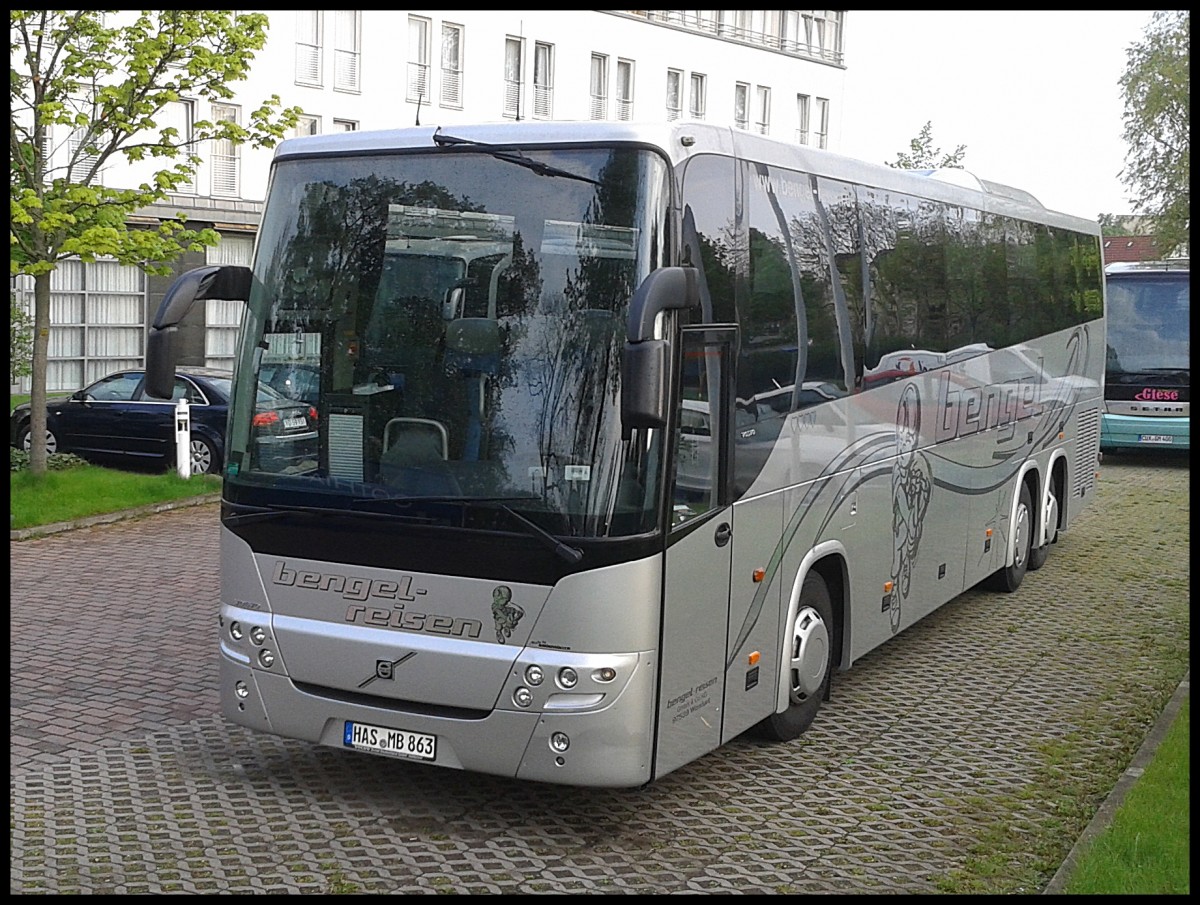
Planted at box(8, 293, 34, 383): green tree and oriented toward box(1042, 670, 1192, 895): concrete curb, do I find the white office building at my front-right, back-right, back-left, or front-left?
back-left

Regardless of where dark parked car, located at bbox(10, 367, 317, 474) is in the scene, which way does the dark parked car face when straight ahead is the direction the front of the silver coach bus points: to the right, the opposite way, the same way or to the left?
to the right

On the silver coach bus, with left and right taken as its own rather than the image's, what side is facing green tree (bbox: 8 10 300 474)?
right

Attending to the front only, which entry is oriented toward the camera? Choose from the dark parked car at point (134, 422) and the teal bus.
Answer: the teal bus

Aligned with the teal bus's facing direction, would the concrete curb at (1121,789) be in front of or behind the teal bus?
in front

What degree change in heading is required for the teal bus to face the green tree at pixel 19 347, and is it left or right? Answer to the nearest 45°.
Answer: approximately 90° to its right

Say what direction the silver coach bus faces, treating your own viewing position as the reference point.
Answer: facing the viewer and to the left of the viewer

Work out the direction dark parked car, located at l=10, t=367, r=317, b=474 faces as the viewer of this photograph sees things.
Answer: facing away from the viewer and to the left of the viewer

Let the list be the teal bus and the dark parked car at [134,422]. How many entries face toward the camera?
1

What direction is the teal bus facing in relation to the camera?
toward the camera

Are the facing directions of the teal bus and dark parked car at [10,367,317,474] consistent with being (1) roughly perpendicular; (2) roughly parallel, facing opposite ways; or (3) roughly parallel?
roughly perpendicular

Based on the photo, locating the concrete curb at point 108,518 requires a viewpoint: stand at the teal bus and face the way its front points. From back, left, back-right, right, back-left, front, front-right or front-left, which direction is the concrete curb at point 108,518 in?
front-right

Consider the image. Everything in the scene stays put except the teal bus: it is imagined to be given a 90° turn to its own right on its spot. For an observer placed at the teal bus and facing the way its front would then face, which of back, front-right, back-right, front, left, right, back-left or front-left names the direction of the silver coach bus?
left
